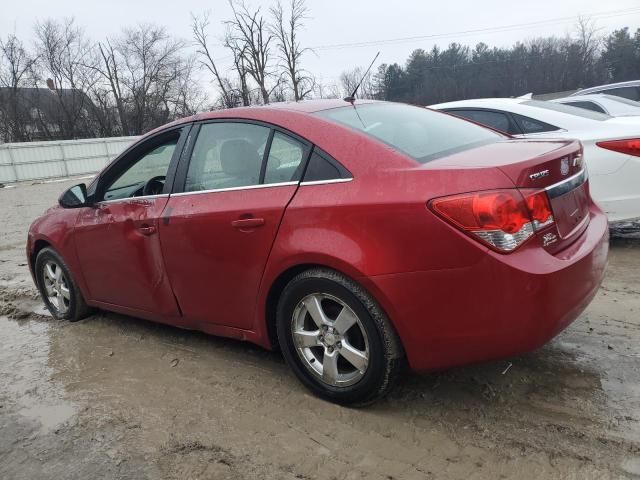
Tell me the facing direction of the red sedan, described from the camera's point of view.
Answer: facing away from the viewer and to the left of the viewer

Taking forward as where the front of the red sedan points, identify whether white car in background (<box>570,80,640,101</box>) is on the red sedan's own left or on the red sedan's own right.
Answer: on the red sedan's own right

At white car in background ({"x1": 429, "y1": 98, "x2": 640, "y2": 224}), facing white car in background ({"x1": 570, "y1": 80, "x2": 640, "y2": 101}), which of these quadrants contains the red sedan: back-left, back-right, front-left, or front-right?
back-left

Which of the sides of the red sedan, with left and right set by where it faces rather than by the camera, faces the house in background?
front

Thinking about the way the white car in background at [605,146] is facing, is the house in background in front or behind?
in front

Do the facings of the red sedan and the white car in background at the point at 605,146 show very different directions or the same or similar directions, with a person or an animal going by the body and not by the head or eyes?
same or similar directions

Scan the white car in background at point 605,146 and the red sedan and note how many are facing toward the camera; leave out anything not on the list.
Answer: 0

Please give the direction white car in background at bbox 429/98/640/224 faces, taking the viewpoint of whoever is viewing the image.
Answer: facing away from the viewer and to the left of the viewer

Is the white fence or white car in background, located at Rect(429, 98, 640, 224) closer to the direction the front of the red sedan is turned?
the white fence

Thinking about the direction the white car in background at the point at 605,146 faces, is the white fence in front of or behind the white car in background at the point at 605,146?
in front

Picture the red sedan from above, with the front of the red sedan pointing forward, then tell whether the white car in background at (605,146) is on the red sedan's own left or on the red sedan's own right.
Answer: on the red sedan's own right

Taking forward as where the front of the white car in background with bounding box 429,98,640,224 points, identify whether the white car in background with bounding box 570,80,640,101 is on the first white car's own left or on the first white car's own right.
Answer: on the first white car's own right

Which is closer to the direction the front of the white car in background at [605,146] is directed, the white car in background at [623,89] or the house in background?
the house in background
